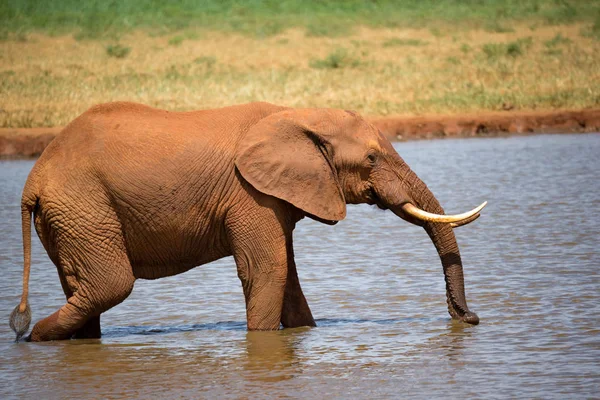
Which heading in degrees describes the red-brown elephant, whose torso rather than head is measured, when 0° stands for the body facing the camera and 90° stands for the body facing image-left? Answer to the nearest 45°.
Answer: approximately 270°
